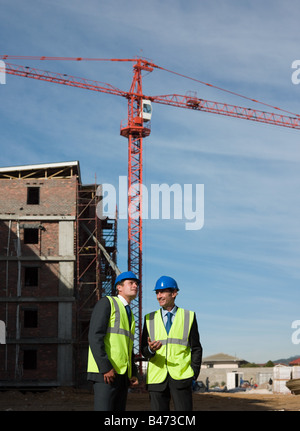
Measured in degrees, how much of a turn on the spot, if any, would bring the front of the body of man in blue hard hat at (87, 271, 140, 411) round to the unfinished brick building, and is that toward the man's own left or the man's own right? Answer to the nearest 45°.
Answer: approximately 135° to the man's own left

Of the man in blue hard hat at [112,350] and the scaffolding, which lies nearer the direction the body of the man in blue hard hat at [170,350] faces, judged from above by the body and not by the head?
the man in blue hard hat

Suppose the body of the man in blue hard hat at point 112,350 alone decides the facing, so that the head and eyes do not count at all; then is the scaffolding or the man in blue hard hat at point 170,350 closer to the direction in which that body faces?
the man in blue hard hat

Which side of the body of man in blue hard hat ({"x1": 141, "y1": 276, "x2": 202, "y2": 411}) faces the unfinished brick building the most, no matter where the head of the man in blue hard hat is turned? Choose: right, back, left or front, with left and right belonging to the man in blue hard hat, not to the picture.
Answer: back

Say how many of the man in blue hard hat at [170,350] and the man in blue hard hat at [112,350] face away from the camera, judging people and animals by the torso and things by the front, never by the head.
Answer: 0

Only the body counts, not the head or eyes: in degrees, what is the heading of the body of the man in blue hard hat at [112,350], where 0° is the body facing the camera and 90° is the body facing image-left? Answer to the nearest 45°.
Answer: approximately 315°

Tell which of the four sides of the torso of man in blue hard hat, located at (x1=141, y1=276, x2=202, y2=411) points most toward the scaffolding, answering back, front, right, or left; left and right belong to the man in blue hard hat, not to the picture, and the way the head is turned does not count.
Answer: back

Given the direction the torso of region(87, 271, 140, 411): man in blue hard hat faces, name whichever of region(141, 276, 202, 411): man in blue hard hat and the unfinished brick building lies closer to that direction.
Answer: the man in blue hard hat

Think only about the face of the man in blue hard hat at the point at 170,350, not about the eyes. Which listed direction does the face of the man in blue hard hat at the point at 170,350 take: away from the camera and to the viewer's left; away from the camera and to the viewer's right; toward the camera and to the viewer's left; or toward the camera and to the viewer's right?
toward the camera and to the viewer's left

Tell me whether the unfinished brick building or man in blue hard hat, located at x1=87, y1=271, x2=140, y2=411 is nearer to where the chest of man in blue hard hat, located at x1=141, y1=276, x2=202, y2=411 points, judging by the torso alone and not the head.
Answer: the man in blue hard hat
